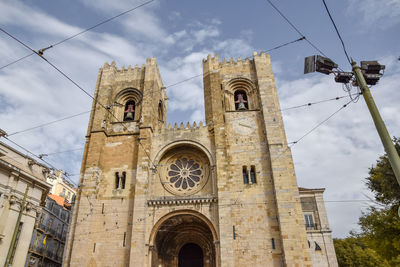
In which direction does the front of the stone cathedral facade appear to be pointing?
toward the camera

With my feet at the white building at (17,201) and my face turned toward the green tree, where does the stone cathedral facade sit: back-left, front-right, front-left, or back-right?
front-left

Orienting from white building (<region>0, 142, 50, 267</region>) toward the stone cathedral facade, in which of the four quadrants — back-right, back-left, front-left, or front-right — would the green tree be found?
front-right

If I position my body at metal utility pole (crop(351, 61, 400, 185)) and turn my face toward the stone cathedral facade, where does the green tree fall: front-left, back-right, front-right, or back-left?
front-right

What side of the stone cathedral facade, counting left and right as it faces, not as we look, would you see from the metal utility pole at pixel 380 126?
front

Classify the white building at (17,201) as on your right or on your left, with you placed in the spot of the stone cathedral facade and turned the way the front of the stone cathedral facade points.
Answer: on your right

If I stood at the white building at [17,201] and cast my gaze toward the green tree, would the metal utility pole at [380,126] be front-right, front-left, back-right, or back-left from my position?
front-right

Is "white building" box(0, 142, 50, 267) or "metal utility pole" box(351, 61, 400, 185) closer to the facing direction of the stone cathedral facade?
the metal utility pole

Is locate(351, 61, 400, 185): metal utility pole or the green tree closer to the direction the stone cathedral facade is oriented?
the metal utility pole

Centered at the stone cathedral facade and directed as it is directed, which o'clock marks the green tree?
The green tree is roughly at 10 o'clock from the stone cathedral facade.
